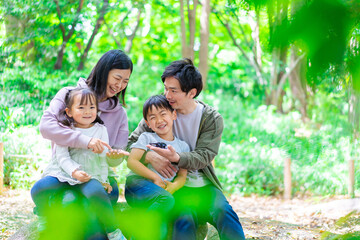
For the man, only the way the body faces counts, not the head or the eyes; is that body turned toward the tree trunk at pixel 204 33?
no

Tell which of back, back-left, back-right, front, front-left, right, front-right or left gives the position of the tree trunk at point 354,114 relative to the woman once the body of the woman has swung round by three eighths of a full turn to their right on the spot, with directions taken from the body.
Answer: back-right

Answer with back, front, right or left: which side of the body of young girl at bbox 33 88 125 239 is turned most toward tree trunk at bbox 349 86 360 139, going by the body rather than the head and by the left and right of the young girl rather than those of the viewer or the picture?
left

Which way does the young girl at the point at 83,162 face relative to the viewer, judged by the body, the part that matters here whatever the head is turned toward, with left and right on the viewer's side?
facing the viewer and to the right of the viewer

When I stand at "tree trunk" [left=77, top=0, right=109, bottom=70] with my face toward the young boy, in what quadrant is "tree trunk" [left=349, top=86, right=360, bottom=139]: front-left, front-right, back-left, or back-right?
front-left

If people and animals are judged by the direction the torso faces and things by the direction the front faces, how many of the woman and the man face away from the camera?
0

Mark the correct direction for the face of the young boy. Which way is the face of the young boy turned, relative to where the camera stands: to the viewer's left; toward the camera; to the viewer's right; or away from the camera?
toward the camera

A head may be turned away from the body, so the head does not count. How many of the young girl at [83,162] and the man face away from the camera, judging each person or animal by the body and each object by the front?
0

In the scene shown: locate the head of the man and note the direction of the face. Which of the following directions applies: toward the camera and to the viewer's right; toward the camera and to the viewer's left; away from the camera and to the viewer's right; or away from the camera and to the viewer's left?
toward the camera and to the viewer's left
